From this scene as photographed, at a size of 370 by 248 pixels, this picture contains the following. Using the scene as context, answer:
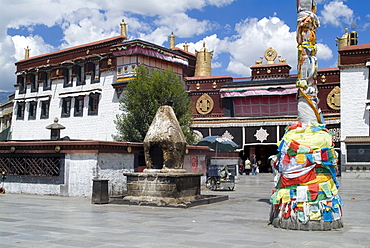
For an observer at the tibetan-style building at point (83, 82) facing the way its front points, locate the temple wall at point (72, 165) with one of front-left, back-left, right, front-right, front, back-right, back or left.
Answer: front-right

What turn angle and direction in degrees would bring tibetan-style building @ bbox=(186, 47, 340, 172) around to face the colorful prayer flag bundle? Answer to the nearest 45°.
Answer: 0° — it already faces it

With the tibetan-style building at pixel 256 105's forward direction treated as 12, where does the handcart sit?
The handcart is roughly at 12 o'clock from the tibetan-style building.

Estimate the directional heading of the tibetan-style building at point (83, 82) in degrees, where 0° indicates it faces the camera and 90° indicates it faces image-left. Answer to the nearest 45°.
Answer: approximately 315°

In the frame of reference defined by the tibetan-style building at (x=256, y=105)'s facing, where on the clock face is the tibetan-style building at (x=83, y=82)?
the tibetan-style building at (x=83, y=82) is roughly at 3 o'clock from the tibetan-style building at (x=256, y=105).

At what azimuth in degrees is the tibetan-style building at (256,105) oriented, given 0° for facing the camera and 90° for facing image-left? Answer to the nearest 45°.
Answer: approximately 0°

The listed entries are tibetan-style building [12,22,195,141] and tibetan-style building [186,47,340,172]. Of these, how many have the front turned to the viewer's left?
0

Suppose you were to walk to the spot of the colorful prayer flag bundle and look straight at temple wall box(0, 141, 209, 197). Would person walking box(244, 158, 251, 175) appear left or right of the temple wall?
right

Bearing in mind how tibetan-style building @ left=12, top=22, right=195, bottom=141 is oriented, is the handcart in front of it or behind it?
in front

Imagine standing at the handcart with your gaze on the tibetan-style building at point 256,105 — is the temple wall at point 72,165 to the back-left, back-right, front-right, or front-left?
back-left
